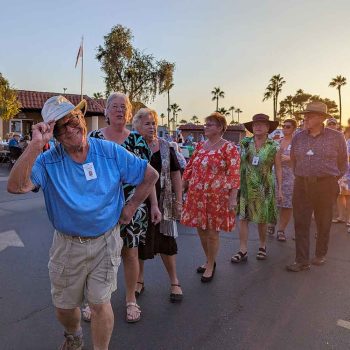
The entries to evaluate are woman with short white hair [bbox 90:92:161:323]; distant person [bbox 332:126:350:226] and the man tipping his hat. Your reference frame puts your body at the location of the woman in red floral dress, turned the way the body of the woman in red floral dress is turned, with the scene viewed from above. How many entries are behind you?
1

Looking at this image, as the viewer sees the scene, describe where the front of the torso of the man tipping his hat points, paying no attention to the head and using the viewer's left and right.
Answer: facing the viewer

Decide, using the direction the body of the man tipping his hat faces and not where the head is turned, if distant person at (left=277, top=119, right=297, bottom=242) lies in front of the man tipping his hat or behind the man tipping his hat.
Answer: behind

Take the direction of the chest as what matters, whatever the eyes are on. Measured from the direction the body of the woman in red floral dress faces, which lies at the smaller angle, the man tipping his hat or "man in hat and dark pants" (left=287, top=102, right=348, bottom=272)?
the man tipping his hat

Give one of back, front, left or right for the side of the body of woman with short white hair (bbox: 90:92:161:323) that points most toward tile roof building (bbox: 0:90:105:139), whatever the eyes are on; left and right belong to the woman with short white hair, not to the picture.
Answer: back

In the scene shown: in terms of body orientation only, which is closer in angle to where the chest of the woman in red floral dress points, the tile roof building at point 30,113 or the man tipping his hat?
the man tipping his hat

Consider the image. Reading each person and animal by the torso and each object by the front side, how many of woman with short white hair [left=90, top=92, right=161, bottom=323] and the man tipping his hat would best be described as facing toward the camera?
2

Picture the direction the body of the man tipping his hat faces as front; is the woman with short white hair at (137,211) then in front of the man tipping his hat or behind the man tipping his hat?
behind

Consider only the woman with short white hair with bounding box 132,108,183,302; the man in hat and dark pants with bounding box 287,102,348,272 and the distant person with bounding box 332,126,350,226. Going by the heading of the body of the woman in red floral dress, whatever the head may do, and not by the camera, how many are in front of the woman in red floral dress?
1

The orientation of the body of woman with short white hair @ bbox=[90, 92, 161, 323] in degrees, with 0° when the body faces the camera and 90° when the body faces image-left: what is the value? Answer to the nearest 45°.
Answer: approximately 0°

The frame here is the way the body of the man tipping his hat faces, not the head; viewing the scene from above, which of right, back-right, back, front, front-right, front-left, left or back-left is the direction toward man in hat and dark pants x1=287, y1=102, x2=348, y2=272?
back-left

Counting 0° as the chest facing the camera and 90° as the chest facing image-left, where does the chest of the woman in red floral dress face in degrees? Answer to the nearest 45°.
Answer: approximately 45°
